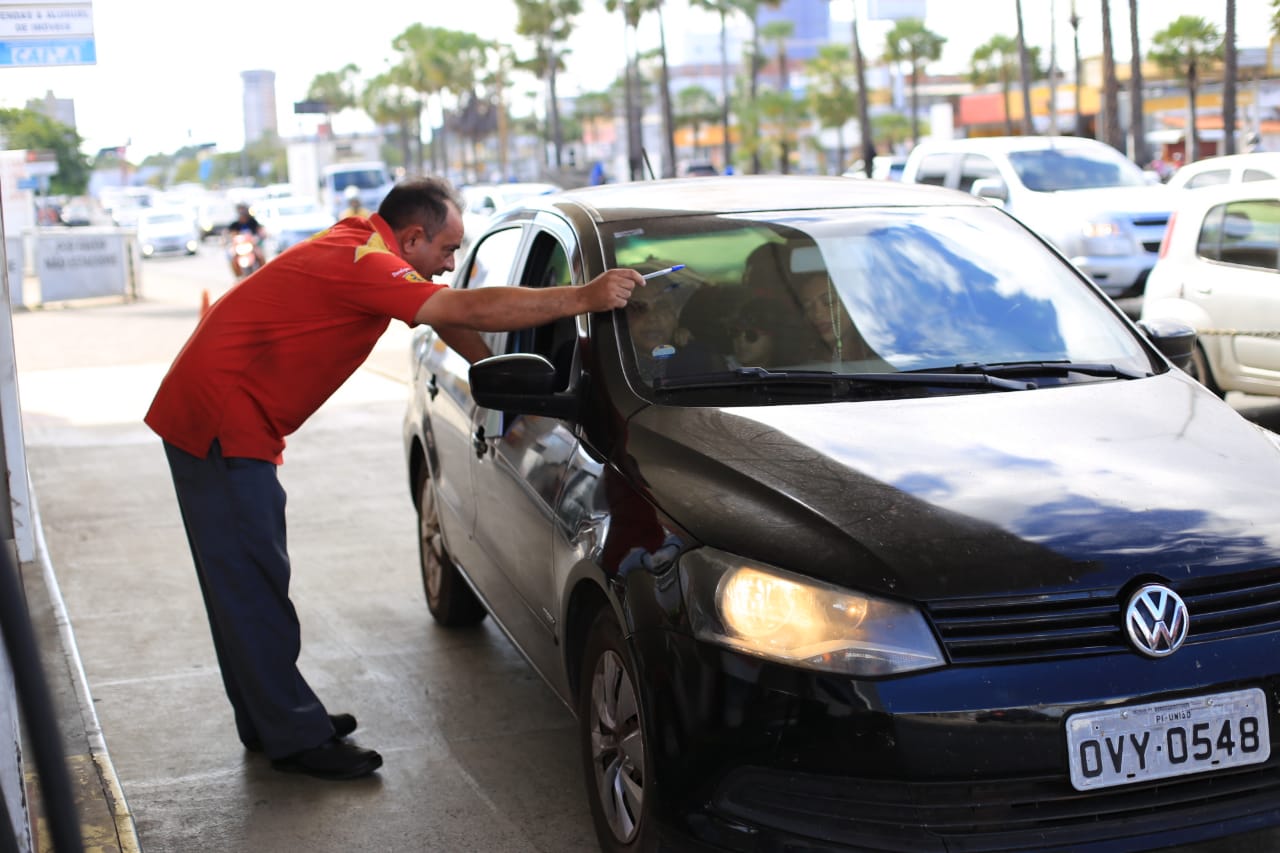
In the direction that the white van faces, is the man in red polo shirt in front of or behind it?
in front

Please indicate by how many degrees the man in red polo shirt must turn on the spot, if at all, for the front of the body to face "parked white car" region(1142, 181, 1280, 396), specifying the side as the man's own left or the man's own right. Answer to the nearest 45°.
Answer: approximately 45° to the man's own left

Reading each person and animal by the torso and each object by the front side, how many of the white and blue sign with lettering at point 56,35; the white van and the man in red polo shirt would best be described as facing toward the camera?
2

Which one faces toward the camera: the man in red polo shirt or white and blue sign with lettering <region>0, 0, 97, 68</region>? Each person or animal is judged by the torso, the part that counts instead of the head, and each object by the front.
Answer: the white and blue sign with lettering

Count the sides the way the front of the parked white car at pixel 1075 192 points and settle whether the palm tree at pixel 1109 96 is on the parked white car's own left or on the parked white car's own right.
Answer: on the parked white car's own left

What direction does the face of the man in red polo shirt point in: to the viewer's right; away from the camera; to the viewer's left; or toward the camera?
to the viewer's right

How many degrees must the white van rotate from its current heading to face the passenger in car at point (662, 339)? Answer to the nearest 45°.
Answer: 0° — it already faces them

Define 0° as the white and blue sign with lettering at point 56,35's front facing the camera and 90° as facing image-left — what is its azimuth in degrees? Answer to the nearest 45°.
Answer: approximately 0°

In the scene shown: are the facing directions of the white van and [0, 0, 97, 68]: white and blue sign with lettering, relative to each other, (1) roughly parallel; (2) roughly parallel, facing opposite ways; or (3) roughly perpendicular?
roughly parallel

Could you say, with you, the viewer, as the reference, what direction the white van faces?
facing the viewer

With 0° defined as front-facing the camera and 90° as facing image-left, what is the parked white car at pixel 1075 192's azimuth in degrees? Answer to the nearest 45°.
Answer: approximately 315°

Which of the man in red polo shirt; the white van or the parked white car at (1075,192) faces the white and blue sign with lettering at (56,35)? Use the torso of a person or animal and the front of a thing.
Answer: the white van

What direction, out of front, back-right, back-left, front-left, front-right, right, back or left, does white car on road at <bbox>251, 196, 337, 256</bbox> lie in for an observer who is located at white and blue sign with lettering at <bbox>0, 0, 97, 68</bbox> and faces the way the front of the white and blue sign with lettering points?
back

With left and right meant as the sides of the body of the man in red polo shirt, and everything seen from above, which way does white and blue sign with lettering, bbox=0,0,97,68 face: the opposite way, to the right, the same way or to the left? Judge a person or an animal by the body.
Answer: to the right

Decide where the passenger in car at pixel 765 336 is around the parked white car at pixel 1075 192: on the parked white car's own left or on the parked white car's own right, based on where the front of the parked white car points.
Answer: on the parked white car's own right
